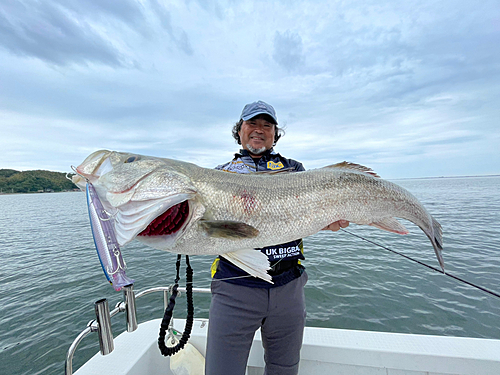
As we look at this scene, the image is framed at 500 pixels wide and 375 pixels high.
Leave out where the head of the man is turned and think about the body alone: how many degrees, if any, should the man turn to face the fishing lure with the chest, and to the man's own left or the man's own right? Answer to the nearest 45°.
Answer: approximately 45° to the man's own right

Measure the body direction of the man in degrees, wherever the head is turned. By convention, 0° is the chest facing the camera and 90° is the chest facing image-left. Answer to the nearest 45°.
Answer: approximately 0°

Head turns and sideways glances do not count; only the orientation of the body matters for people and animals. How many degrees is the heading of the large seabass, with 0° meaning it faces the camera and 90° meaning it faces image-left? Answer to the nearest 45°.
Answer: approximately 90°
